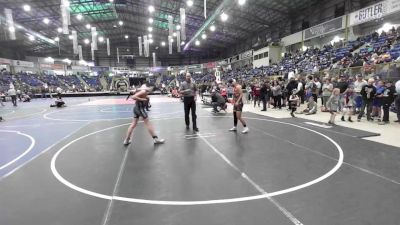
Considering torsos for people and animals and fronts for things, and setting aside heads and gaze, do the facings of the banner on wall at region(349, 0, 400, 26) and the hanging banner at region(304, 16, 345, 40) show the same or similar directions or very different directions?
same or similar directions

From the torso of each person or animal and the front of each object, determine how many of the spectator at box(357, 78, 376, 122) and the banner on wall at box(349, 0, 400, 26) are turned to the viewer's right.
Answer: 0

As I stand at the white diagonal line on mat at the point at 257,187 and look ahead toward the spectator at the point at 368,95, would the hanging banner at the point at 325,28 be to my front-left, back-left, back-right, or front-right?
front-left

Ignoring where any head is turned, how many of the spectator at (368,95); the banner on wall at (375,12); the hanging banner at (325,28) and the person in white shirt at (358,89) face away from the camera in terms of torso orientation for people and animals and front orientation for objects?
0

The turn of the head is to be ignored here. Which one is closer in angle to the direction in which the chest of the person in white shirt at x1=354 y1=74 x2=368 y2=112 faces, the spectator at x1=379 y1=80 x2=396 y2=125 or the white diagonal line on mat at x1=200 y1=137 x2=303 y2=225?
the white diagonal line on mat

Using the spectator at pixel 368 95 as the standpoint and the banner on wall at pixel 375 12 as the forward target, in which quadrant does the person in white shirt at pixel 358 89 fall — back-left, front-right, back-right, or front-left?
front-left

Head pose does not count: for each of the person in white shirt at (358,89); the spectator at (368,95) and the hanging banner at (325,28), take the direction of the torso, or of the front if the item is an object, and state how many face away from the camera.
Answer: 0

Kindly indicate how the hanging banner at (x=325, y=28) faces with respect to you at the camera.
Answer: facing the viewer and to the left of the viewer

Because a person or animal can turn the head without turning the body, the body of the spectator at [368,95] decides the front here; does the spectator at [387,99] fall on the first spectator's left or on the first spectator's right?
on the first spectator's left

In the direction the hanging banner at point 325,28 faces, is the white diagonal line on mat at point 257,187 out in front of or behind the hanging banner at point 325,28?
in front

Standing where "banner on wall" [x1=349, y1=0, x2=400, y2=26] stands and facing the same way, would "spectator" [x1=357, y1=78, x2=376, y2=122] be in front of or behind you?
in front

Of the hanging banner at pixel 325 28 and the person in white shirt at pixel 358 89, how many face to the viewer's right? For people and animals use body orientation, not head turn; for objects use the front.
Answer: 0

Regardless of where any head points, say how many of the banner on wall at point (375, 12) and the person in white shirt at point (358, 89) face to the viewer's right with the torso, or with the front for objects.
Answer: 0

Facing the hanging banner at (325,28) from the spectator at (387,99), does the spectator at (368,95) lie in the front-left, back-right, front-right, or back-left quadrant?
front-left

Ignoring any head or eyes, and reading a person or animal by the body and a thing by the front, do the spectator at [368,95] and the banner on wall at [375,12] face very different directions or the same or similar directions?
same or similar directions

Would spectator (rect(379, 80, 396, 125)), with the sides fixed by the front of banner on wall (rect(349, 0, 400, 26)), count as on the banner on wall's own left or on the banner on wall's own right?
on the banner on wall's own left

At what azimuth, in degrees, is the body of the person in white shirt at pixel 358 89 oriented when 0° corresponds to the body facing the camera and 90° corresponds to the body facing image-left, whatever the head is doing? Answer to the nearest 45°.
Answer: approximately 45°
